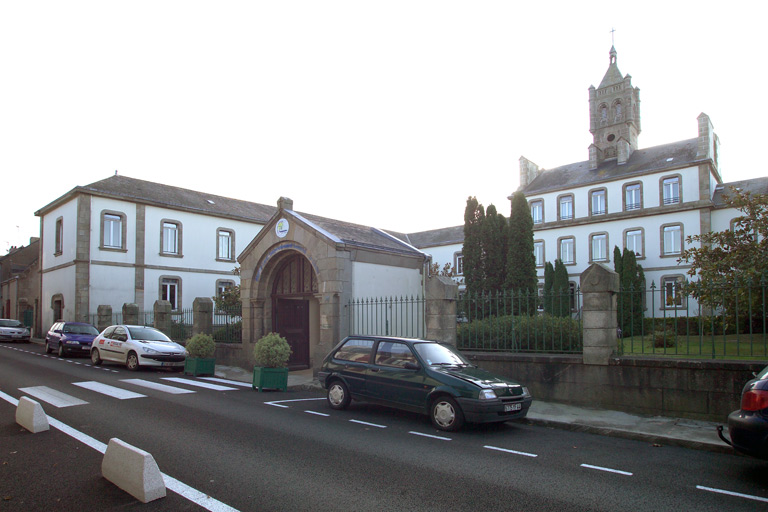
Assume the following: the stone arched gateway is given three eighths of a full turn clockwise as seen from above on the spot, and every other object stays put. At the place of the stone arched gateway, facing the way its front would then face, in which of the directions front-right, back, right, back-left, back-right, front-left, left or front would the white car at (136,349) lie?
left

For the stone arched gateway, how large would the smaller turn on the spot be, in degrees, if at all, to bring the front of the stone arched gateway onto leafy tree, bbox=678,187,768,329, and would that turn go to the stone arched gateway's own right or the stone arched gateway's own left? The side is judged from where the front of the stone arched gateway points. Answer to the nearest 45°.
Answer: approximately 90° to the stone arched gateway's own left

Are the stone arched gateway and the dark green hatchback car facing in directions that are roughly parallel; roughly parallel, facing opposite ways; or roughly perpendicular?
roughly perpendicular

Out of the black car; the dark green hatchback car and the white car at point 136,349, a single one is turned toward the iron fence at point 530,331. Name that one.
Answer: the white car

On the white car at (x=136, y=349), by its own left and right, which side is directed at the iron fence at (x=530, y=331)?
front

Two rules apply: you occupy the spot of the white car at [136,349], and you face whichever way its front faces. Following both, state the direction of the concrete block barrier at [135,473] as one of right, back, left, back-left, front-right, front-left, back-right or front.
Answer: front-right

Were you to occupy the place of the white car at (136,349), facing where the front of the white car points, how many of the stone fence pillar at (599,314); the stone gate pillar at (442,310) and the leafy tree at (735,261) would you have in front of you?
3

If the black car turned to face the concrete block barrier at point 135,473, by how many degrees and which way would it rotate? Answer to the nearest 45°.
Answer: approximately 135° to its right

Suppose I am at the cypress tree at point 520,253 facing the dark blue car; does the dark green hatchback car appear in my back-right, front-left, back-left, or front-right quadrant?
front-left

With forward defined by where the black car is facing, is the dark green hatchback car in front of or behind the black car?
behind

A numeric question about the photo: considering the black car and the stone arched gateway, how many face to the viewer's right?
1

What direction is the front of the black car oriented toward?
to the viewer's right

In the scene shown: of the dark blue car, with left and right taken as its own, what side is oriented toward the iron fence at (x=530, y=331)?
front

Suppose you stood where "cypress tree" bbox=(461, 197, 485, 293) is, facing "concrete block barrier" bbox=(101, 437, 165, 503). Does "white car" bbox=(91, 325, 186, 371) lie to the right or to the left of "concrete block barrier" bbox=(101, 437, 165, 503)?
right

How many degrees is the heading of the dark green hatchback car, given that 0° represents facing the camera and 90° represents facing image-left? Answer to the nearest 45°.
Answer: approximately 315°

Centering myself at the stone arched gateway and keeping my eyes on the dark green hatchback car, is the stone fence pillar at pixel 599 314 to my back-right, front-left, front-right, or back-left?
front-left
